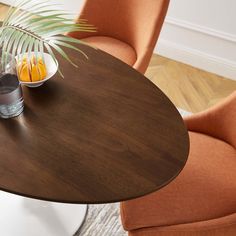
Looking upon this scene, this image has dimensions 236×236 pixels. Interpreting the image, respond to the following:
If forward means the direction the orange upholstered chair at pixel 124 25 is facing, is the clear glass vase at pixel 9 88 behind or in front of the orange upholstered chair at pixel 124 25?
in front

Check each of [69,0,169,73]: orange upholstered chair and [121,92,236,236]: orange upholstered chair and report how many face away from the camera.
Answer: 0

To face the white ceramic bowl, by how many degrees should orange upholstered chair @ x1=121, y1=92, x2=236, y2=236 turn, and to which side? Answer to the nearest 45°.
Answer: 0° — it already faces it

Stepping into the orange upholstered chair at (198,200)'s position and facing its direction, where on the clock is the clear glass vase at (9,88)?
The clear glass vase is roughly at 12 o'clock from the orange upholstered chair.

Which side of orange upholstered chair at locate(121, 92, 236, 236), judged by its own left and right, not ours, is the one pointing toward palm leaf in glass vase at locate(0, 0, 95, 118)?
front

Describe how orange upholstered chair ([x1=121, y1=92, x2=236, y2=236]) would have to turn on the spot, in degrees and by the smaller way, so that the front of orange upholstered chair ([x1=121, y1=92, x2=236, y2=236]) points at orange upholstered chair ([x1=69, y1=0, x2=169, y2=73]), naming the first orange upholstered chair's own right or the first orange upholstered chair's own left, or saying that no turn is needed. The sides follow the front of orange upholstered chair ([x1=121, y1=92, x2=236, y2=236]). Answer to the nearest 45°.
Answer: approximately 45° to the first orange upholstered chair's own right

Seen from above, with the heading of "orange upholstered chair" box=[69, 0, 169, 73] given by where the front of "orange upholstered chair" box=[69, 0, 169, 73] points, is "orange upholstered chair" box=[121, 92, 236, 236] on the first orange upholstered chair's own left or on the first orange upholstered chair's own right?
on the first orange upholstered chair's own left

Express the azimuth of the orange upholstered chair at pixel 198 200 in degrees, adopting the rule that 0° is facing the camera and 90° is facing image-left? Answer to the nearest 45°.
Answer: approximately 90°

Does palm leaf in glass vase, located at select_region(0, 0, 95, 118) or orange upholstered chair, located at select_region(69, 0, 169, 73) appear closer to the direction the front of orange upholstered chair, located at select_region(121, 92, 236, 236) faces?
the palm leaf in glass vase

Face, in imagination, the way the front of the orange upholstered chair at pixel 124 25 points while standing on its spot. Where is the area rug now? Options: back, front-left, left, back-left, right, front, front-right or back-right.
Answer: front-left

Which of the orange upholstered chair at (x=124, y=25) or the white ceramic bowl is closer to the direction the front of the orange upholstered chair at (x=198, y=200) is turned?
the white ceramic bowl
